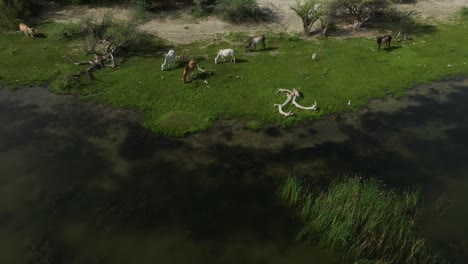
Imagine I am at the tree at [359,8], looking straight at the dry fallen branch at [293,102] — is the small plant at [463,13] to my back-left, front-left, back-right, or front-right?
back-left

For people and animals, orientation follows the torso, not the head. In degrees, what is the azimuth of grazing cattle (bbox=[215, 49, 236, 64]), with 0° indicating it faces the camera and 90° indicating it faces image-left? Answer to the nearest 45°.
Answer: approximately 90°

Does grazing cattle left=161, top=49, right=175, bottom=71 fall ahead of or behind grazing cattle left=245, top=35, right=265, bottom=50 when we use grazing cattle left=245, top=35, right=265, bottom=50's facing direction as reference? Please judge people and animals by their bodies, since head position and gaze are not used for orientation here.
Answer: ahead

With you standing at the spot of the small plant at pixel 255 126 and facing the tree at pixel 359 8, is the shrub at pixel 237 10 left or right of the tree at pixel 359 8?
left

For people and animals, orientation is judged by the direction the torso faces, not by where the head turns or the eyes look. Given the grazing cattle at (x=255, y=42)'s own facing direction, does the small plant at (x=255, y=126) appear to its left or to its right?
on its left

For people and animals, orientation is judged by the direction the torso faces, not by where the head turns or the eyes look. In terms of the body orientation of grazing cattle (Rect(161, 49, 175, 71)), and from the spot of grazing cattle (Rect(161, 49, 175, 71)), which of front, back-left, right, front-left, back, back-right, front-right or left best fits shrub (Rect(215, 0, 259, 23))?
back

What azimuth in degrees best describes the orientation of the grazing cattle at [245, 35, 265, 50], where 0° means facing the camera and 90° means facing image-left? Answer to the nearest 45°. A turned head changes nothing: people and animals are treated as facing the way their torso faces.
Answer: approximately 90°

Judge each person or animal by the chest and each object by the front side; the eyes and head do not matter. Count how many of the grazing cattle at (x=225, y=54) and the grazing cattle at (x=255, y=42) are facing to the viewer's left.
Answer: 2
